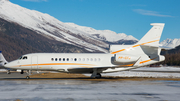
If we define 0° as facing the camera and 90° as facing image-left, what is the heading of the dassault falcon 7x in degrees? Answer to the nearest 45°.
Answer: approximately 90°
